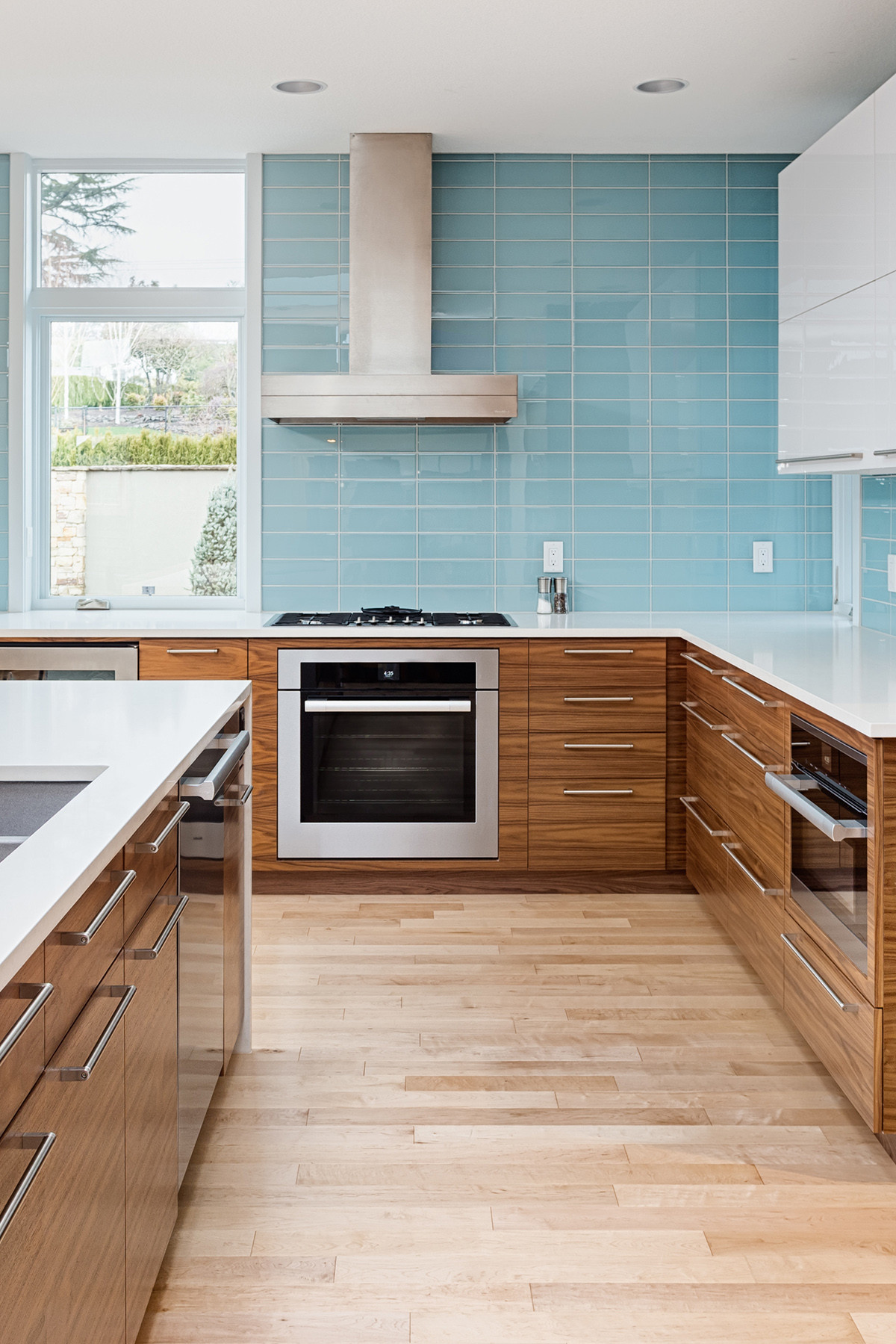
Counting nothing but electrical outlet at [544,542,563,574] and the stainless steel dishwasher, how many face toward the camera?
1

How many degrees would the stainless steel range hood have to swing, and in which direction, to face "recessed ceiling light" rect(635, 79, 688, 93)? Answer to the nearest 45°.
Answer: approximately 45° to its left

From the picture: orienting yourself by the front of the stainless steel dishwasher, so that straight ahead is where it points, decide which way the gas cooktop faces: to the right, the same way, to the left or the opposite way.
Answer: to the right

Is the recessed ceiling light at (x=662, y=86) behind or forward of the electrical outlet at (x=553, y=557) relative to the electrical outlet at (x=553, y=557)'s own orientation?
forward

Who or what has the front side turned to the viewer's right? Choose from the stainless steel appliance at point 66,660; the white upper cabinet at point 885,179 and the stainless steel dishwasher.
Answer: the stainless steel dishwasher

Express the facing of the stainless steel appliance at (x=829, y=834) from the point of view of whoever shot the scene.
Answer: facing to the left of the viewer

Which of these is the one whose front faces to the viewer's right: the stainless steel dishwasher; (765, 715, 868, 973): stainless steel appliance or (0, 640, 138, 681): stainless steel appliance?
the stainless steel dishwasher

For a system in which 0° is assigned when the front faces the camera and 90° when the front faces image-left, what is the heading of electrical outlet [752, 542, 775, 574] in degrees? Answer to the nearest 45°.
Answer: approximately 0°
